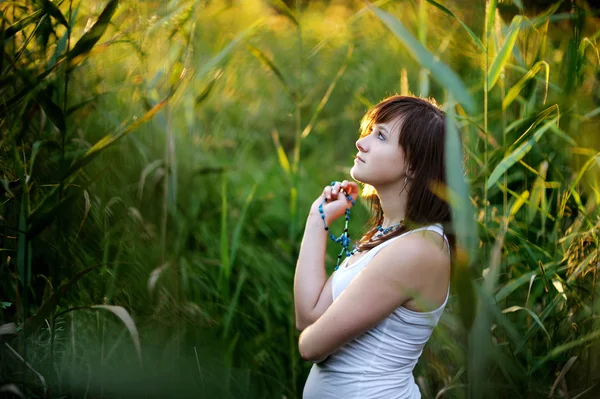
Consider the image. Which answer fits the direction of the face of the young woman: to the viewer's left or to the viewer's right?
to the viewer's left

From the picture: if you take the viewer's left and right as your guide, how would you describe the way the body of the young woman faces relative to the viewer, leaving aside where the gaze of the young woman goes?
facing to the left of the viewer
